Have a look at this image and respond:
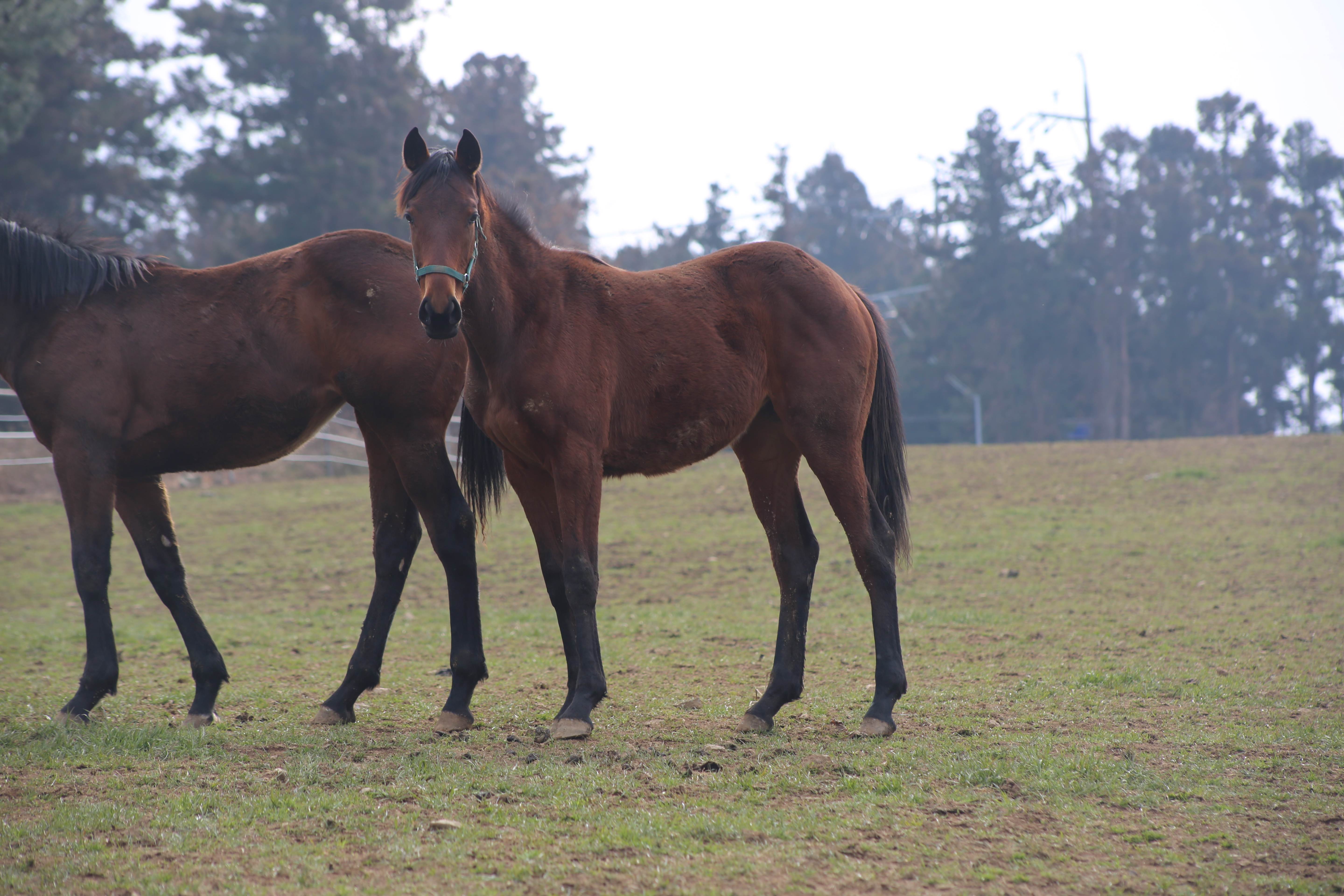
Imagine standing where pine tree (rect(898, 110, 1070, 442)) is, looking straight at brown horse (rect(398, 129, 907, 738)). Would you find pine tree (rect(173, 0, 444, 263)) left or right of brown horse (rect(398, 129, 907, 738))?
right

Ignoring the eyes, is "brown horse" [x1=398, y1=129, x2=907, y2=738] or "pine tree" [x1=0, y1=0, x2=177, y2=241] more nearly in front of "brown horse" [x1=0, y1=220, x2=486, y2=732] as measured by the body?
the pine tree

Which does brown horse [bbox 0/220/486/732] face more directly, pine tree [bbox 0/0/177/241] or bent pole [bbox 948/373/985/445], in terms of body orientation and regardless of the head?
the pine tree

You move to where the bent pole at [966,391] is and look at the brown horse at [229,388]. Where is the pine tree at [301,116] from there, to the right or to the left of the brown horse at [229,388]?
right

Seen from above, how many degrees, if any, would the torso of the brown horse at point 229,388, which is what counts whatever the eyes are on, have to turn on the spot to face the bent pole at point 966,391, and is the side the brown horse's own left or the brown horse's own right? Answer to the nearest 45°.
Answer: approximately 135° to the brown horse's own right

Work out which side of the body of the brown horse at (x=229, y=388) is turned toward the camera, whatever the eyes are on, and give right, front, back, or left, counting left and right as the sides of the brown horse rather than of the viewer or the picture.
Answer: left

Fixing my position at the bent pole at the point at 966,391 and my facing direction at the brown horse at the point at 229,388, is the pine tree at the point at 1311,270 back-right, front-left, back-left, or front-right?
back-left

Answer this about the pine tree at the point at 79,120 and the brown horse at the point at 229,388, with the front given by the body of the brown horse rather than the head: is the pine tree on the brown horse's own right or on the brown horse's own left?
on the brown horse's own right

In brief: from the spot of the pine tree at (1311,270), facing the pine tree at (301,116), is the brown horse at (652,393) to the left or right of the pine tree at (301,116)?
left

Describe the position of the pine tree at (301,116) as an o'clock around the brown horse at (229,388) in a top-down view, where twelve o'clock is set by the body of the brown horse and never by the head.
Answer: The pine tree is roughly at 3 o'clock from the brown horse.
